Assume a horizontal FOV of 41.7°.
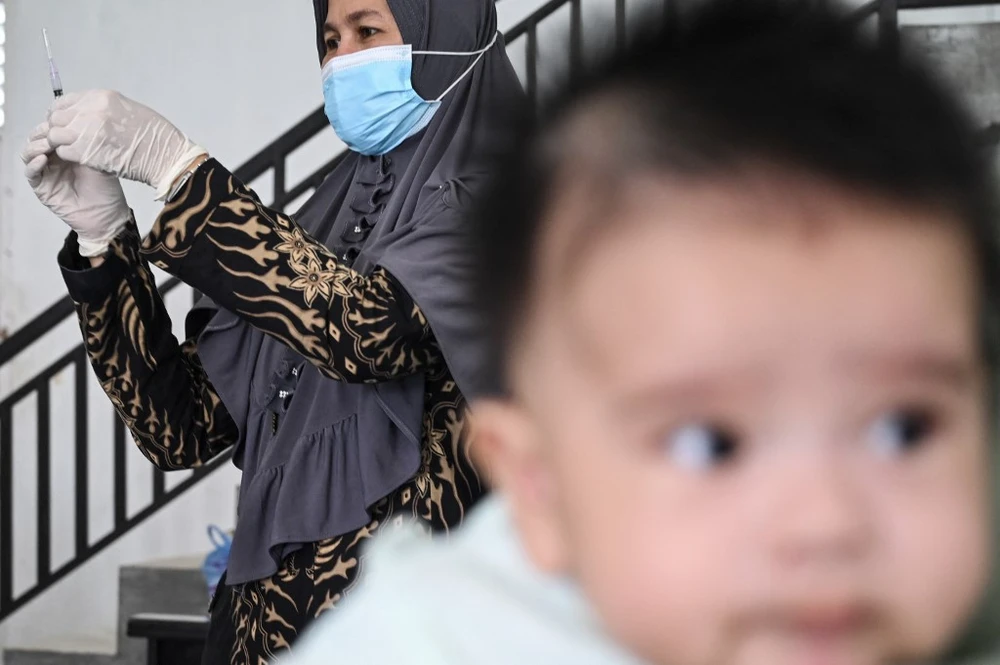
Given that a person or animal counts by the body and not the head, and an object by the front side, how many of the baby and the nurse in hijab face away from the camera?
0

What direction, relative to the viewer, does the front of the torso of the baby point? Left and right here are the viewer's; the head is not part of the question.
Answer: facing the viewer and to the right of the viewer

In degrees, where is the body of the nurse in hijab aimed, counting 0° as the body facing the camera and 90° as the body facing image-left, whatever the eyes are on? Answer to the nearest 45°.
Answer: approximately 45°

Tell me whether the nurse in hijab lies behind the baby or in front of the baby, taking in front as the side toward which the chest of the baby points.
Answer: behind

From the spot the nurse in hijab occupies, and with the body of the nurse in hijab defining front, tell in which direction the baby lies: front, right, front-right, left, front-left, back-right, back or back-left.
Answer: front-left
